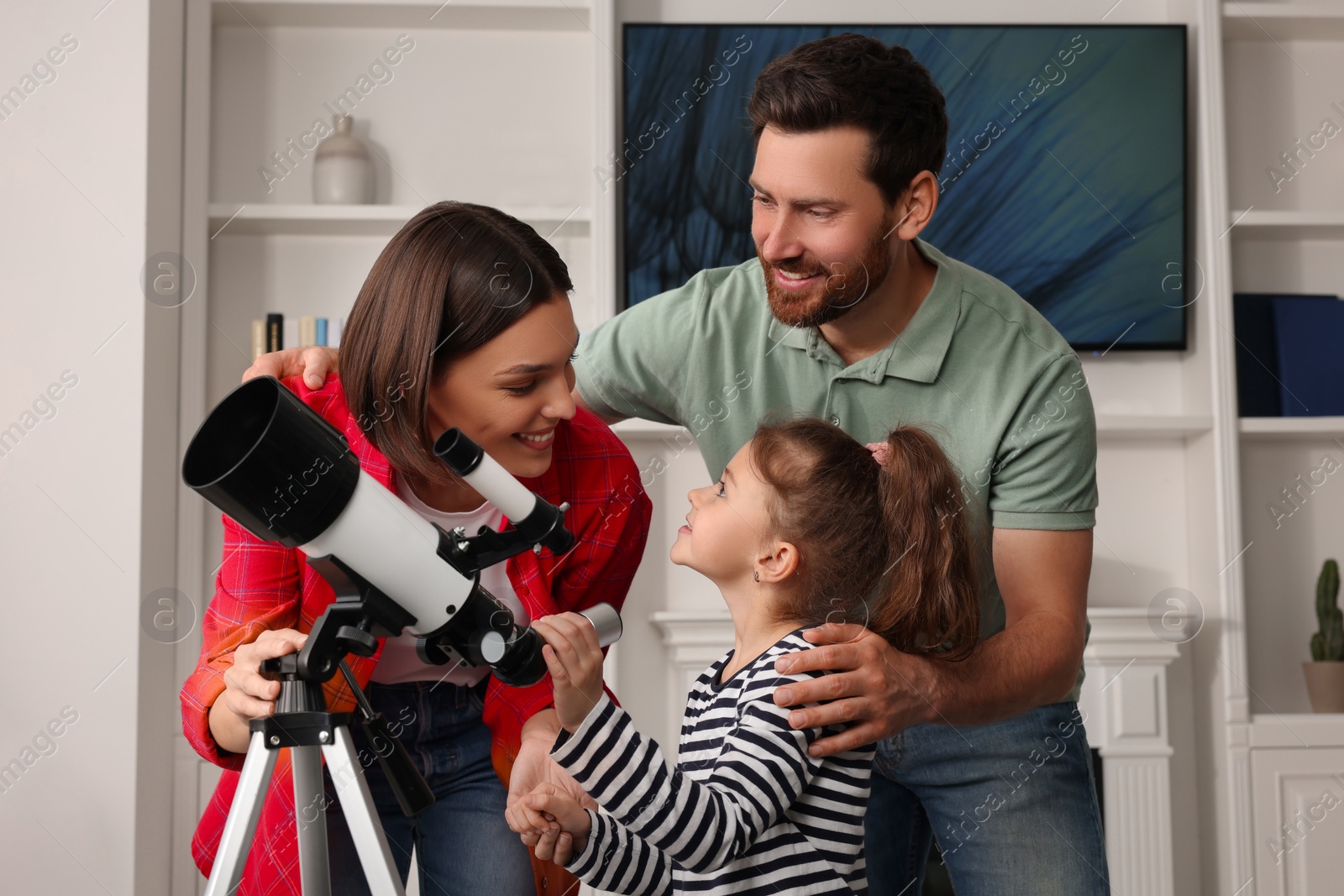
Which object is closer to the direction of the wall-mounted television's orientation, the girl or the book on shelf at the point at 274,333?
the girl

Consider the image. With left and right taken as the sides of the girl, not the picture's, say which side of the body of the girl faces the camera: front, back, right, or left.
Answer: left

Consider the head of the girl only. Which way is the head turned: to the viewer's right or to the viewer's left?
to the viewer's left

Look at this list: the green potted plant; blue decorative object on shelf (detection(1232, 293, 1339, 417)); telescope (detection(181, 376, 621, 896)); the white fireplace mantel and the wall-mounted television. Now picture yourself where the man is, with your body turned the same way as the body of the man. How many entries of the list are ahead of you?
1

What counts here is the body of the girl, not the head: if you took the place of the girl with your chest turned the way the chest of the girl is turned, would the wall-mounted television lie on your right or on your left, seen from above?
on your right

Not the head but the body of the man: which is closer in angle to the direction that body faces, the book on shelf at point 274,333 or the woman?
the woman

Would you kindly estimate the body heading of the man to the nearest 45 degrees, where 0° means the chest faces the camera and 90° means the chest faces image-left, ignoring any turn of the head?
approximately 45°

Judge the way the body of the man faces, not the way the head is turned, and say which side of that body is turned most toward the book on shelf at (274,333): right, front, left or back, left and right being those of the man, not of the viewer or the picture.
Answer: right

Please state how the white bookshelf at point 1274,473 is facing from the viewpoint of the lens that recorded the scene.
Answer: facing the viewer

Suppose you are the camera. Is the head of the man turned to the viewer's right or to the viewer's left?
to the viewer's left

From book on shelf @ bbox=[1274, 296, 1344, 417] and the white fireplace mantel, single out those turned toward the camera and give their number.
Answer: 2

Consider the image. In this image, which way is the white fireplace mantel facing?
toward the camera
